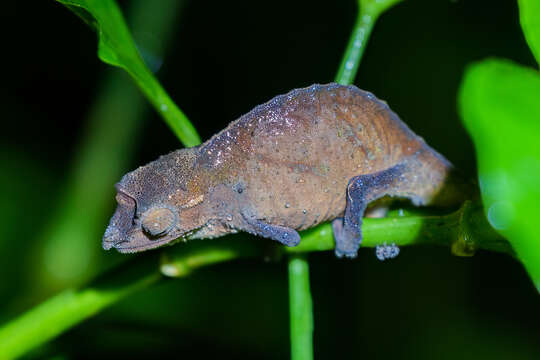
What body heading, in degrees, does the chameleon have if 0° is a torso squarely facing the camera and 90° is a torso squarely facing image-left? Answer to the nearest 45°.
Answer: approximately 90°

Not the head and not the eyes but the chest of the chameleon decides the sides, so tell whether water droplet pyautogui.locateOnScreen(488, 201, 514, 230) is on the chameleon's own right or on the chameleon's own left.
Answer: on the chameleon's own left
